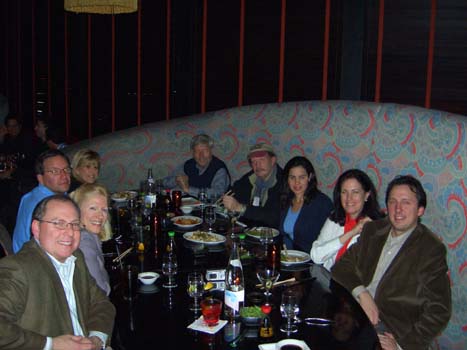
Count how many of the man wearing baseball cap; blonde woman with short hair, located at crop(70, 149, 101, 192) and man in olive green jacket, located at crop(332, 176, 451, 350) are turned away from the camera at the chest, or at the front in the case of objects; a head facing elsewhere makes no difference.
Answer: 0

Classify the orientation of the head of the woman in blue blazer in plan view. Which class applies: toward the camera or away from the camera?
toward the camera

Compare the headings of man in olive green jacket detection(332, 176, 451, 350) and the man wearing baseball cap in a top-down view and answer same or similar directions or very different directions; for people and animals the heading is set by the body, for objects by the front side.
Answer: same or similar directions

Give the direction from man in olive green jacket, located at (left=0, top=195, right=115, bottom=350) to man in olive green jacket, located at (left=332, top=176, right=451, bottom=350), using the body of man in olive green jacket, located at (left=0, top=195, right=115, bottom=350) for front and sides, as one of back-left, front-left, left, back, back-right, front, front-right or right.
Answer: front-left

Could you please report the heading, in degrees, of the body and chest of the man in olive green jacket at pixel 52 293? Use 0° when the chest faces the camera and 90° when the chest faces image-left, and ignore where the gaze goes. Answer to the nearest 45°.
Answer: approximately 315°

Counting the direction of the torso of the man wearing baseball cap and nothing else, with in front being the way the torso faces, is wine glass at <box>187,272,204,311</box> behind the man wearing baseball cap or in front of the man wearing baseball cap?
in front

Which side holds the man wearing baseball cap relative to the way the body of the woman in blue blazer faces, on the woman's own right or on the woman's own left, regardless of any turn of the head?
on the woman's own right

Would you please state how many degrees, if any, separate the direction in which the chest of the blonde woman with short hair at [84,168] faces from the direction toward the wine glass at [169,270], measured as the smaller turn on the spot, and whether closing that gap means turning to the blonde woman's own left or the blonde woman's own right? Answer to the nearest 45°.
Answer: approximately 45° to the blonde woman's own right

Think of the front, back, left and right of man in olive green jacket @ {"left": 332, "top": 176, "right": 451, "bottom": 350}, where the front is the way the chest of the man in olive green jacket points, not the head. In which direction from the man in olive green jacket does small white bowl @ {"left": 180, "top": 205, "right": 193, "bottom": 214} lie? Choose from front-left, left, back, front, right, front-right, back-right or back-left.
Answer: right

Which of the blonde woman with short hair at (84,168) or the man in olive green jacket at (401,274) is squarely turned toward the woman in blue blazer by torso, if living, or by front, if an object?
the blonde woman with short hair

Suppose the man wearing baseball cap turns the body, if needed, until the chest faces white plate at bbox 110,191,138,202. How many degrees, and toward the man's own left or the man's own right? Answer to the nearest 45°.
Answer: approximately 45° to the man's own right

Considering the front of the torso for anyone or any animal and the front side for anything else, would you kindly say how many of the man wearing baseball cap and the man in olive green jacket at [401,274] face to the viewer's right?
0

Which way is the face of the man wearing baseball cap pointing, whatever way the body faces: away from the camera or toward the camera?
toward the camera

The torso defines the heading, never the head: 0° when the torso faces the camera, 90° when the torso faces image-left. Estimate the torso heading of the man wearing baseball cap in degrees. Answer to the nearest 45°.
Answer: approximately 45°

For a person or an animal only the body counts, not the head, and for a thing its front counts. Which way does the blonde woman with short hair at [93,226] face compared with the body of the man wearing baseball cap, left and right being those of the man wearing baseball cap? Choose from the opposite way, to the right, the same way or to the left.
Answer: to the left

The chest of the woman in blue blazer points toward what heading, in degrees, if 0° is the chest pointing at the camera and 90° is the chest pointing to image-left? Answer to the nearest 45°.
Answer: approximately 45°

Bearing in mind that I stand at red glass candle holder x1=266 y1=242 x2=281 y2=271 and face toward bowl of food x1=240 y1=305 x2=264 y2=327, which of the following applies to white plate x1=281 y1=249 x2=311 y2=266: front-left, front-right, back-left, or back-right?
back-left

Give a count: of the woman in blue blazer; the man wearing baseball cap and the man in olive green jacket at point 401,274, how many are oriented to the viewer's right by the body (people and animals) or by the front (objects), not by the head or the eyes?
0

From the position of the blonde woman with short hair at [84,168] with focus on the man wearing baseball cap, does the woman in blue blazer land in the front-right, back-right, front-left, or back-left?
front-right

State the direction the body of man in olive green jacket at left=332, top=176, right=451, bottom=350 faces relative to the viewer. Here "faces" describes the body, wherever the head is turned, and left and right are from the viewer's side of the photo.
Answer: facing the viewer and to the left of the viewer
